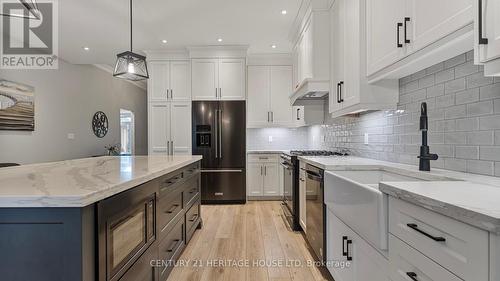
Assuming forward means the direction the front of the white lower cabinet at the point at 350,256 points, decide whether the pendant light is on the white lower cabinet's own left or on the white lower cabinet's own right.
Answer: on the white lower cabinet's own right

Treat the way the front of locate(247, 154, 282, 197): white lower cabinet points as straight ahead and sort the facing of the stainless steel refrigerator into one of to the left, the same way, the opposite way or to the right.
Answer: the same way

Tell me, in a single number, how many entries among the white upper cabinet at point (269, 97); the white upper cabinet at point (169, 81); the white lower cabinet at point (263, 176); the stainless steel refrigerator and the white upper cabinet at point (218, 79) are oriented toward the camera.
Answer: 5

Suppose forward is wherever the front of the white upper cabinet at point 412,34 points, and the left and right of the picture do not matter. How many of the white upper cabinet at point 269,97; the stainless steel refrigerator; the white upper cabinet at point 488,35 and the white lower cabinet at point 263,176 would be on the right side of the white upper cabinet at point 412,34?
3

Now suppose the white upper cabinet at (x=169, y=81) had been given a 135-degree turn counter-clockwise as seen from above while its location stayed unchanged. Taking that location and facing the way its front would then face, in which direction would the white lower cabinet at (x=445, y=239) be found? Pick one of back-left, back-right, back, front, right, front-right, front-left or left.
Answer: back-right

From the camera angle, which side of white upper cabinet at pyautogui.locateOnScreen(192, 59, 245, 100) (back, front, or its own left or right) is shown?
front

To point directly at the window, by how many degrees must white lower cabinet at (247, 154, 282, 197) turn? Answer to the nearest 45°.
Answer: approximately 135° to its right

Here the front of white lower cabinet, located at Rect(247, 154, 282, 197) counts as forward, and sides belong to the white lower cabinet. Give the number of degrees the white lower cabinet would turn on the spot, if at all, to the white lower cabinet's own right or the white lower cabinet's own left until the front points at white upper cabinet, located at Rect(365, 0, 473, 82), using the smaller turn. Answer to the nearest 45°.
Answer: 0° — it already faces it

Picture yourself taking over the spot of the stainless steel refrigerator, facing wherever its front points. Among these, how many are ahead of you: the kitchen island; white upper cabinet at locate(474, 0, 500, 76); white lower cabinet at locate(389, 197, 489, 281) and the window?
3

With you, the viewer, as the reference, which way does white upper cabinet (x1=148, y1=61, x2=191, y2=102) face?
facing the viewer

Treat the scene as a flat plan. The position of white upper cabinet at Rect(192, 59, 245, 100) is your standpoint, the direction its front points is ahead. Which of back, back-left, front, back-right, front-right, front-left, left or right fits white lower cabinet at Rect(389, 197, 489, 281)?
front

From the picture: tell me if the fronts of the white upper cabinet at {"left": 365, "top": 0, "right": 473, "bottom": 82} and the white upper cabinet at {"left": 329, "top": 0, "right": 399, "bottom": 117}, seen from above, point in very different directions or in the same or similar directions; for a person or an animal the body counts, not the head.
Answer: same or similar directions

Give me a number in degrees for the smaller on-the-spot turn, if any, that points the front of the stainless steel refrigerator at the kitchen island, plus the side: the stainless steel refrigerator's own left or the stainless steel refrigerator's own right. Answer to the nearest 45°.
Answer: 0° — it already faces it

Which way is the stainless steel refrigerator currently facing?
toward the camera

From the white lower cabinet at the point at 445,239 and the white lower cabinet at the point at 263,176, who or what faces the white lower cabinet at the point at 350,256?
the white lower cabinet at the point at 263,176

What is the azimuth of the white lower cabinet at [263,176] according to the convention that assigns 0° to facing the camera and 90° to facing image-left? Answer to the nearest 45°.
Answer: approximately 0°

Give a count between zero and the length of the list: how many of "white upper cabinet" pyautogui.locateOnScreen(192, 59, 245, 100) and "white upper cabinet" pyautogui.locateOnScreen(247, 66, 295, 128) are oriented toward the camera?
2
